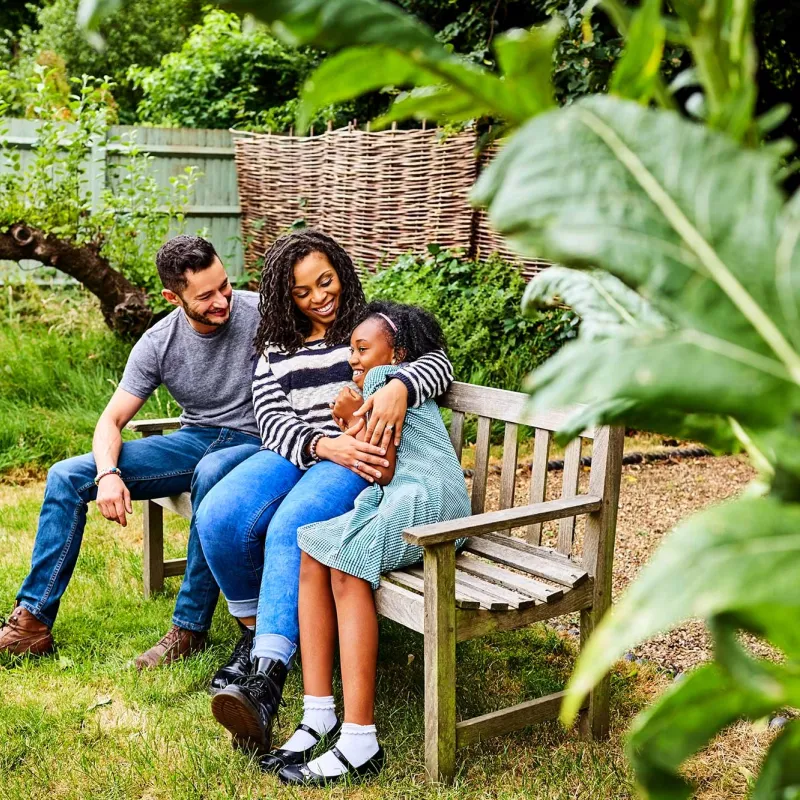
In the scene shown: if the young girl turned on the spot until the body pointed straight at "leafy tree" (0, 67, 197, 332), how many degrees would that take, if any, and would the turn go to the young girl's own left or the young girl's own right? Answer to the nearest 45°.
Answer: approximately 45° to the young girl's own right

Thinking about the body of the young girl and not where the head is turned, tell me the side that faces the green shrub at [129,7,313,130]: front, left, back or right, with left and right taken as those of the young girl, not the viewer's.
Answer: right

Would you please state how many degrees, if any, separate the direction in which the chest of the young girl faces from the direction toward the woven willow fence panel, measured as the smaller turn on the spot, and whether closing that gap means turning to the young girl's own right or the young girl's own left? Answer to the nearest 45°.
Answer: approximately 90° to the young girl's own right

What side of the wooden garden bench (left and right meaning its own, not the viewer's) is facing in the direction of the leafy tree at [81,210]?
right

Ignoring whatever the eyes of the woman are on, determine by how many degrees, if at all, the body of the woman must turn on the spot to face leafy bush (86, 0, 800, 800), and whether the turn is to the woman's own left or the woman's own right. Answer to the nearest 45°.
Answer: approximately 45° to the woman's own left

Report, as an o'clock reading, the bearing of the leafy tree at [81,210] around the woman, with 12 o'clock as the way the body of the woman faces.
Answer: The leafy tree is roughly at 4 o'clock from the woman.

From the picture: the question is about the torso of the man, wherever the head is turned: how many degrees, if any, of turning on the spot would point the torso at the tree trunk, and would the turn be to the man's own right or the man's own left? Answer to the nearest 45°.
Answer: approximately 135° to the man's own right

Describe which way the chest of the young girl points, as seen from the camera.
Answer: to the viewer's left
